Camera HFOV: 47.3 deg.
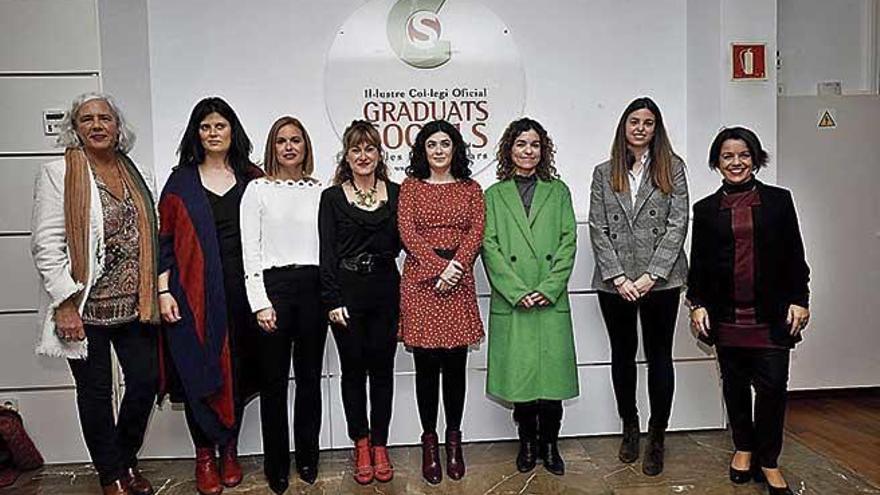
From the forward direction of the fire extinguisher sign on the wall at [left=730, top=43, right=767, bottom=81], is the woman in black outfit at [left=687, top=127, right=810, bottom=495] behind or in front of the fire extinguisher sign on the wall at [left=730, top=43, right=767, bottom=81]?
in front

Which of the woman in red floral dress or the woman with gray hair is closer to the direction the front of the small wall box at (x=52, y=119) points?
the woman with gray hair

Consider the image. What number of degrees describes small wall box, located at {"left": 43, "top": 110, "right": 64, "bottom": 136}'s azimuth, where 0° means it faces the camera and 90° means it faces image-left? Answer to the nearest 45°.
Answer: approximately 0°

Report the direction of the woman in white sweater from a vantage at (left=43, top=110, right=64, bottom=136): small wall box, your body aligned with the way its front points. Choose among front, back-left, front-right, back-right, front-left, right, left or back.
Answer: front-left

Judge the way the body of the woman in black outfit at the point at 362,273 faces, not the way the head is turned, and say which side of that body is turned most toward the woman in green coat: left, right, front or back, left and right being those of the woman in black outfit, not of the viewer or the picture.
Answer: left

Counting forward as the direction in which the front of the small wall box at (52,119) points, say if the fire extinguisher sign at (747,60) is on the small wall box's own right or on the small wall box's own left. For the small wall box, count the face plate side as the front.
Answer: on the small wall box's own left
